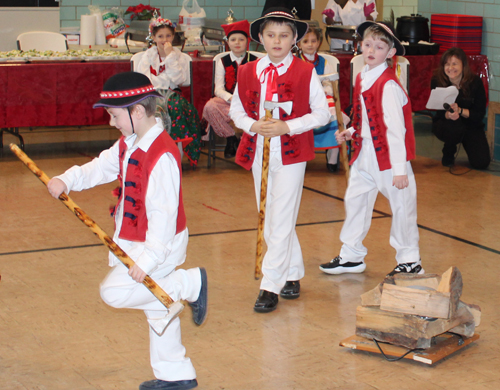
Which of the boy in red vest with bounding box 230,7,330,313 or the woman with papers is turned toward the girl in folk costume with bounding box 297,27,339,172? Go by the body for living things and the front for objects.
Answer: the woman with papers

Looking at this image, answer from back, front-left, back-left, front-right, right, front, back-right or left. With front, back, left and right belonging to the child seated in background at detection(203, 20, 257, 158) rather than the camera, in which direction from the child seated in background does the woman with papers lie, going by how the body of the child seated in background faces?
left

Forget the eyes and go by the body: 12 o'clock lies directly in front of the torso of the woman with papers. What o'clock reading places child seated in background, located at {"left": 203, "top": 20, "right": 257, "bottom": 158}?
The child seated in background is roughly at 1 o'clock from the woman with papers.

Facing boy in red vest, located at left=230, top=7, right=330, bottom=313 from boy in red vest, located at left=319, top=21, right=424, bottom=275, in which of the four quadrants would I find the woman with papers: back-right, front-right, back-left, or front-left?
back-right

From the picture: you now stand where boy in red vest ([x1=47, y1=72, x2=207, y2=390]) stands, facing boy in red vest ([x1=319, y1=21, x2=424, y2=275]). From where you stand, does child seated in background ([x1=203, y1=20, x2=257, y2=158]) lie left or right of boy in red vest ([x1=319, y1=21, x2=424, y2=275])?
left

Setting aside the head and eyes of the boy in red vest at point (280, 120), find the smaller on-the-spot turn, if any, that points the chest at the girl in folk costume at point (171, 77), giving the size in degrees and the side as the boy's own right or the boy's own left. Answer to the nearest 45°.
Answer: approximately 180°

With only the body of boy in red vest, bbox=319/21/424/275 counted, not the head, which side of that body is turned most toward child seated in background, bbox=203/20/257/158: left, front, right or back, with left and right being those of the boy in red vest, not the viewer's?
right

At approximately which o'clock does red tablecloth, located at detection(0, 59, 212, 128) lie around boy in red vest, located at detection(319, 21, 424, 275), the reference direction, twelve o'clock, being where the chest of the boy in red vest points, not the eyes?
The red tablecloth is roughly at 3 o'clock from the boy in red vest.

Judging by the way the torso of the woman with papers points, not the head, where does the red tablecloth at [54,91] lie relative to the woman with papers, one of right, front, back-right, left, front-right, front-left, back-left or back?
front-right

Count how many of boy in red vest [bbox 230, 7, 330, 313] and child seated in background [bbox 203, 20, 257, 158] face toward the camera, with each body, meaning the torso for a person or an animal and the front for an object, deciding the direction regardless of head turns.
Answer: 2

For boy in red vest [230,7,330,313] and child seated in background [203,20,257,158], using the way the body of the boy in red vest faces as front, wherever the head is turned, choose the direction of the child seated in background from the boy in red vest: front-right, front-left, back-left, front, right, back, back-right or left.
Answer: back
